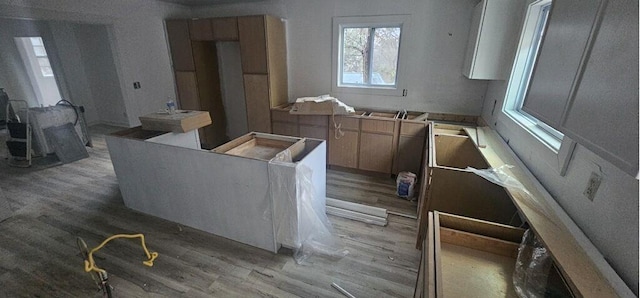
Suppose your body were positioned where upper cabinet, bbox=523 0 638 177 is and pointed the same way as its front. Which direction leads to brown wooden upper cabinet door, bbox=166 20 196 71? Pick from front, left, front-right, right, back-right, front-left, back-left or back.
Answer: front-right

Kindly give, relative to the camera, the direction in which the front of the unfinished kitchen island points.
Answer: facing away from the viewer and to the right of the viewer

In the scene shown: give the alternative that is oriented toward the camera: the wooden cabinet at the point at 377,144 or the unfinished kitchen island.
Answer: the wooden cabinet

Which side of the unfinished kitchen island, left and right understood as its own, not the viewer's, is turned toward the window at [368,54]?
front

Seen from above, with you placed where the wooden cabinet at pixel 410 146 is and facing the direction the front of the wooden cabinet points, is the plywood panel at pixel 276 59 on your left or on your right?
on your right

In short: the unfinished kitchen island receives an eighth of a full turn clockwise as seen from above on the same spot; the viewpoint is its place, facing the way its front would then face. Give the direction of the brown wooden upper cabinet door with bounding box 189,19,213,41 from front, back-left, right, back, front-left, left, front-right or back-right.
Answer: left

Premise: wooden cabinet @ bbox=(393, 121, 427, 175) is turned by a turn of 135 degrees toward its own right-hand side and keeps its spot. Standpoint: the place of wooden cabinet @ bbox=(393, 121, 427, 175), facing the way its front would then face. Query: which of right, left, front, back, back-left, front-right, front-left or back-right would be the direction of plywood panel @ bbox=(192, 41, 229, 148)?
front-left

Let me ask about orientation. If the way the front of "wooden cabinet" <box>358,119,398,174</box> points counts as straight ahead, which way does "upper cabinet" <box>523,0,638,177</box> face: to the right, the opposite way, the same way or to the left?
to the right

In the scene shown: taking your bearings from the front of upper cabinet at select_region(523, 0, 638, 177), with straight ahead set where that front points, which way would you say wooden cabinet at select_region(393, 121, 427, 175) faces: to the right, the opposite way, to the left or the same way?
to the left

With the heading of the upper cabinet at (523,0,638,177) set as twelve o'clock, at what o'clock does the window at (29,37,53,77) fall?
The window is roughly at 1 o'clock from the upper cabinet.

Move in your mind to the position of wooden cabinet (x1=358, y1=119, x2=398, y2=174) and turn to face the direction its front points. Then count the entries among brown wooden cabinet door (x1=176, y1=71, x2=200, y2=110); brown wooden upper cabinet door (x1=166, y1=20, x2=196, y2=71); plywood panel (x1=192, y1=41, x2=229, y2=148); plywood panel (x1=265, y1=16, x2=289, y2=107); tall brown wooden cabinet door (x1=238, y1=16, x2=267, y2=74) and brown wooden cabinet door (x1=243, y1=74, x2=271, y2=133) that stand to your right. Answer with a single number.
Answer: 6

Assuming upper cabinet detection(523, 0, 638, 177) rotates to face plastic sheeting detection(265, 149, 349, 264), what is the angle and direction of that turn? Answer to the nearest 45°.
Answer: approximately 45° to its right

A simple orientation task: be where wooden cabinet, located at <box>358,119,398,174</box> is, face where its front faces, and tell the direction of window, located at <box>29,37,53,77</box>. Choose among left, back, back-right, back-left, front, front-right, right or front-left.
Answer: right

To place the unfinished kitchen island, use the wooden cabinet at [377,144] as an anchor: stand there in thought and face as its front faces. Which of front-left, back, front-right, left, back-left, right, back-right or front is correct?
front-right

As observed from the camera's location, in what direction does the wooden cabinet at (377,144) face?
facing the viewer

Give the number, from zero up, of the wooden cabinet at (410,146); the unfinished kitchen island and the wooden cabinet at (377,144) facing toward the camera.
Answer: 2

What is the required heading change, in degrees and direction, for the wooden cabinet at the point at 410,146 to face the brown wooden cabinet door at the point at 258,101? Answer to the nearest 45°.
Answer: approximately 90° to its right
